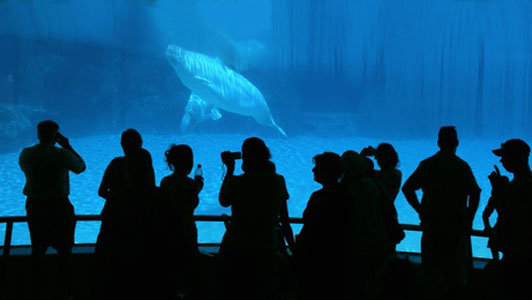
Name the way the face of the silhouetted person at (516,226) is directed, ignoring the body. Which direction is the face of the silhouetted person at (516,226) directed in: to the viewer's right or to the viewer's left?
to the viewer's left

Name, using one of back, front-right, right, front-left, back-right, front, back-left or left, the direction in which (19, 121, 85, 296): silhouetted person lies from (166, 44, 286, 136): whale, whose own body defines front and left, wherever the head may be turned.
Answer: left

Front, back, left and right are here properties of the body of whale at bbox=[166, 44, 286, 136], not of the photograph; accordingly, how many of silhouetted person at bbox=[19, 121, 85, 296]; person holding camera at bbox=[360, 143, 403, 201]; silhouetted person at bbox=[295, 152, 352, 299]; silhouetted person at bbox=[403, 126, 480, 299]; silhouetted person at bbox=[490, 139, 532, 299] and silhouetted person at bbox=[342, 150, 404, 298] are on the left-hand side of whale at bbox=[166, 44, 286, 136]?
6

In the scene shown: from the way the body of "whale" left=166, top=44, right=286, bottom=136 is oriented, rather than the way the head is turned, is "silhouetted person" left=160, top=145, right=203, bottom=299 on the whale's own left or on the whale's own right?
on the whale's own left

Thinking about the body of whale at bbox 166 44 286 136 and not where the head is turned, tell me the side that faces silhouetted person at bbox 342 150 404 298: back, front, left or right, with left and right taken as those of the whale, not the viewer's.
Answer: left

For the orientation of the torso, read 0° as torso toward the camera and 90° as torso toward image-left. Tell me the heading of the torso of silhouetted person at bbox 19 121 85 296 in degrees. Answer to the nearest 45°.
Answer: approximately 180°

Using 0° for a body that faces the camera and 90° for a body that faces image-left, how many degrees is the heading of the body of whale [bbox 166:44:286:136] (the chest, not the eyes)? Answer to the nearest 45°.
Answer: approximately 90°
